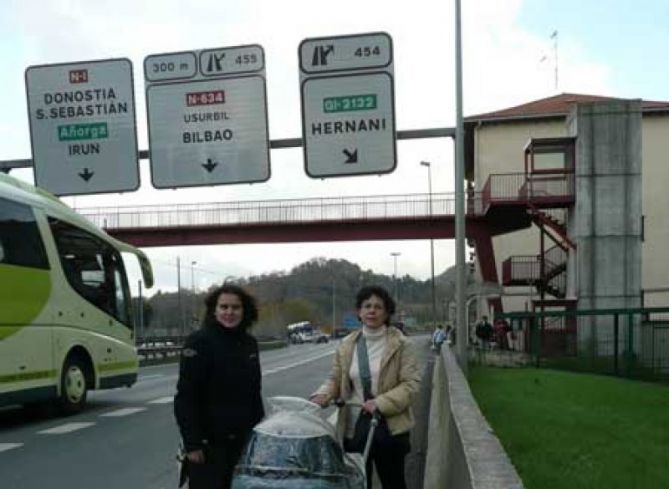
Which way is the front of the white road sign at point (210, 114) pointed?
toward the camera

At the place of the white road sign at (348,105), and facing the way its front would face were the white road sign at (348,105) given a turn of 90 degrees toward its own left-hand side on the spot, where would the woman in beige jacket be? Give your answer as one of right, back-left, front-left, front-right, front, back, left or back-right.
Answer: right

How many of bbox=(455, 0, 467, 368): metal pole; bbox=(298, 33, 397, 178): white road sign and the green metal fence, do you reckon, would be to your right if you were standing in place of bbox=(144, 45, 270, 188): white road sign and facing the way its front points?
0

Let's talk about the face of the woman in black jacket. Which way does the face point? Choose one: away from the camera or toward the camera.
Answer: toward the camera

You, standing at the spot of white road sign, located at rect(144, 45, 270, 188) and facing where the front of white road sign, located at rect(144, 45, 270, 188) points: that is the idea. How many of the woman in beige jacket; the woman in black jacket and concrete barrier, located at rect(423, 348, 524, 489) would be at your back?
0

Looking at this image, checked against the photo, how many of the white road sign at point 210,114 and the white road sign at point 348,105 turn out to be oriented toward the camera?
2

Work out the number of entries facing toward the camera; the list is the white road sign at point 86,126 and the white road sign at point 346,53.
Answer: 2

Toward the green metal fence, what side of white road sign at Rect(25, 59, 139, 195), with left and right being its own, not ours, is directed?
left

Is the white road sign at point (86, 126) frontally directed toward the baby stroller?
yes

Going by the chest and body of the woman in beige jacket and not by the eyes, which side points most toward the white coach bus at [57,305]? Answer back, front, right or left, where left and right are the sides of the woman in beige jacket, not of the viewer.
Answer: right

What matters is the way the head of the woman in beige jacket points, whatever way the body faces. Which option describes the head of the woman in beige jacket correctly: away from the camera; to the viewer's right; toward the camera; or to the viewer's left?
toward the camera

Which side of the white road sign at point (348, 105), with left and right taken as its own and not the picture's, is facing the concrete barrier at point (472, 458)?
front

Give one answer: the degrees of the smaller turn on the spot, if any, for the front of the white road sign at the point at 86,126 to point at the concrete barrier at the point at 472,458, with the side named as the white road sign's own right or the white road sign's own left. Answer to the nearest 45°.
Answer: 0° — it already faces it

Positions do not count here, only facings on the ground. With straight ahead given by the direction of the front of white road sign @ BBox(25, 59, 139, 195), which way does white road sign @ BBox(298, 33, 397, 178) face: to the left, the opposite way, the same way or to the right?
the same way

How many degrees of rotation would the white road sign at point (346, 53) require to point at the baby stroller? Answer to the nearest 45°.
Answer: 0° — it already faces it
